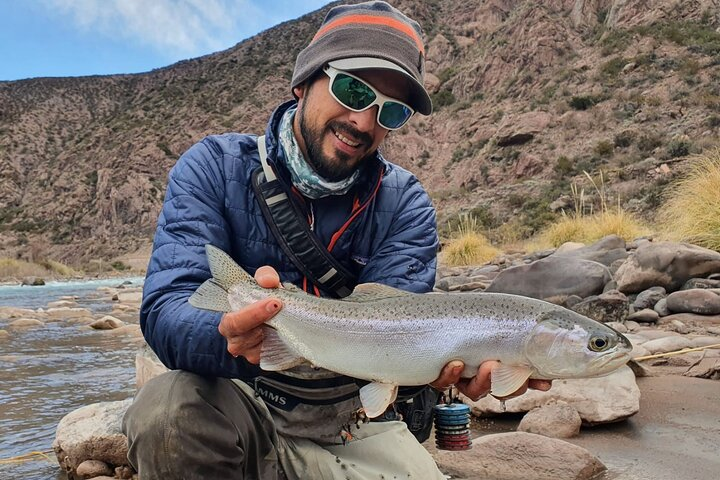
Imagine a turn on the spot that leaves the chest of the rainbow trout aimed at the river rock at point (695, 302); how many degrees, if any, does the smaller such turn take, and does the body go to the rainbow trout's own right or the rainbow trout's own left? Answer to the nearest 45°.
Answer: approximately 45° to the rainbow trout's own left

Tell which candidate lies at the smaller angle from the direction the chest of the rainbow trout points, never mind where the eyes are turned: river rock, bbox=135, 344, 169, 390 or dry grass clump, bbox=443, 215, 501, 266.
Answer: the dry grass clump

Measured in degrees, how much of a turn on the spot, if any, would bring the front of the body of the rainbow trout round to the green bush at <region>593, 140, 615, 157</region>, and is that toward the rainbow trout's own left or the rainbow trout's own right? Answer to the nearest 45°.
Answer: approximately 90° to the rainbow trout's own left

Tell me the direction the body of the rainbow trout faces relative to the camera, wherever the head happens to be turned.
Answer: to the viewer's right

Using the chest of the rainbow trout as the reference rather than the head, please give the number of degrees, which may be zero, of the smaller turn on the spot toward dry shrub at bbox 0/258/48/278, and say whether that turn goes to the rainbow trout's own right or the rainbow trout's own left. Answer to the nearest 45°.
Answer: approximately 135° to the rainbow trout's own left

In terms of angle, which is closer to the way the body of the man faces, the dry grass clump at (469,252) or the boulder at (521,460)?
the boulder

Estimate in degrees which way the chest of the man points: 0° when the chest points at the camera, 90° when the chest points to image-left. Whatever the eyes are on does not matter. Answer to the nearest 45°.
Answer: approximately 315°

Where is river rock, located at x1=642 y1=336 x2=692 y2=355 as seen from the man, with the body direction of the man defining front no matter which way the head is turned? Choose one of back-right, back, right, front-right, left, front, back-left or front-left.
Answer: left

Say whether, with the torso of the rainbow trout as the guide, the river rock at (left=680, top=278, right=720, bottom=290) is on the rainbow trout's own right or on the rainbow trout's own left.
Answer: on the rainbow trout's own left

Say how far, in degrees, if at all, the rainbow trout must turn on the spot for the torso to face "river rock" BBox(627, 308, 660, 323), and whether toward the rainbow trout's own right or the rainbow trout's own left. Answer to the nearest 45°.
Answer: approximately 45° to the rainbow trout's own left

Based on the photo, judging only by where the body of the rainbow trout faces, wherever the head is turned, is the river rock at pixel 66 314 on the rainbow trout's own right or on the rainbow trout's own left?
on the rainbow trout's own left

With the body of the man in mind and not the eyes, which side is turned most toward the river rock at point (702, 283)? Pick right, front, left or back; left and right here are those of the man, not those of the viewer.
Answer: left
